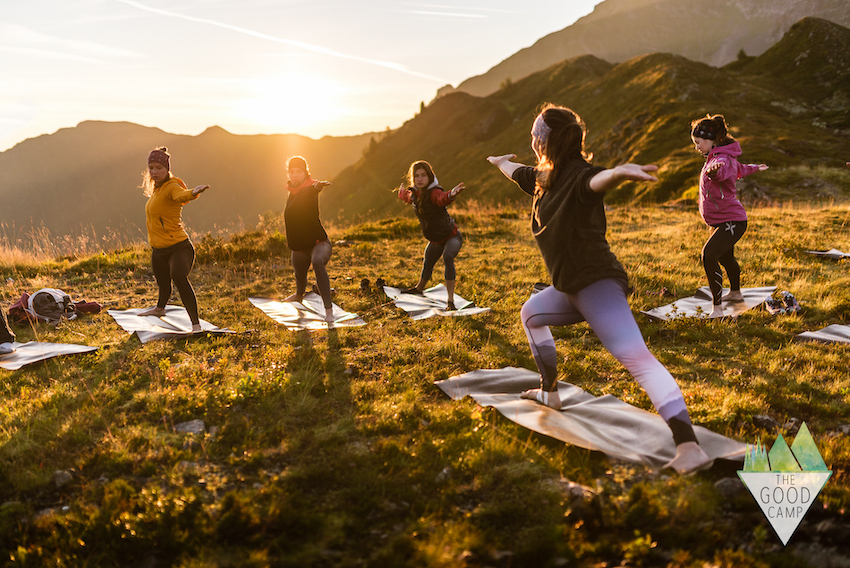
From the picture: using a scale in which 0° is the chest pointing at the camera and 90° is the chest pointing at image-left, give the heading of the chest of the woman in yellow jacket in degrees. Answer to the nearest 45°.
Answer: approximately 45°

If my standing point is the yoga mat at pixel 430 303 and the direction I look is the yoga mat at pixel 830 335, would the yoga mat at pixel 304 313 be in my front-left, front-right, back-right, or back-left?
back-right

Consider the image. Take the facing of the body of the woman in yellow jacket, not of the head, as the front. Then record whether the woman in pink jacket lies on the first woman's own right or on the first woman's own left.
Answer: on the first woman's own left

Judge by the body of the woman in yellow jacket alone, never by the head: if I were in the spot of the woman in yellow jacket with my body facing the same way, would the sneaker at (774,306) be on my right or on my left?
on my left

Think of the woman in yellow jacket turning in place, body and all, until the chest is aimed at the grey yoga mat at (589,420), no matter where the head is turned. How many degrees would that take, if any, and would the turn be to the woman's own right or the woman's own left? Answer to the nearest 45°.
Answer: approximately 90° to the woman's own left

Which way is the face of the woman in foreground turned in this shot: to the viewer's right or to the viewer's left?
to the viewer's left

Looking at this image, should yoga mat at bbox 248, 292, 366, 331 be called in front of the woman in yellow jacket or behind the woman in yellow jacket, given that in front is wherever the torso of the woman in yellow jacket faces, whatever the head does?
behind

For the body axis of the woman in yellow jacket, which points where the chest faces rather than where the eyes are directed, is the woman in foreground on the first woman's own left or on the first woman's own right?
on the first woman's own left
